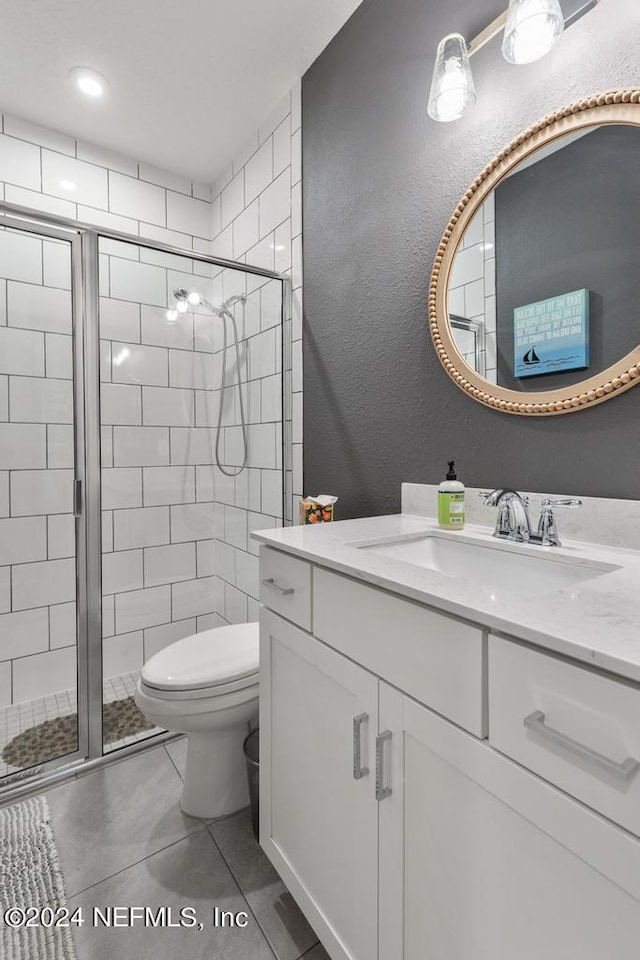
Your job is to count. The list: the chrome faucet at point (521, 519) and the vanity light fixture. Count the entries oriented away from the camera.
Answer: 0

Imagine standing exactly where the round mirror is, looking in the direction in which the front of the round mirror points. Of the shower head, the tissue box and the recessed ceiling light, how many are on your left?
0

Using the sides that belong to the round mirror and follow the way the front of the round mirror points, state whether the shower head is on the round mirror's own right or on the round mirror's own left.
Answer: on the round mirror's own right

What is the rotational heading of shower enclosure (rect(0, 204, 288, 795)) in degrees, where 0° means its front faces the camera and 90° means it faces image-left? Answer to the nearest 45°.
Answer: approximately 315°

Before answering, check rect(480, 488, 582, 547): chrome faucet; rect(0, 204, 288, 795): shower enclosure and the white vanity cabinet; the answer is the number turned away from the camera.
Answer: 0

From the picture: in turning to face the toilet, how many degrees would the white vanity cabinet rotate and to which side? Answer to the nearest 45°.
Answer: approximately 90° to its right

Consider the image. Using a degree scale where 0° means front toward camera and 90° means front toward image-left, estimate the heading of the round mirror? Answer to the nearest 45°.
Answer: approximately 45°

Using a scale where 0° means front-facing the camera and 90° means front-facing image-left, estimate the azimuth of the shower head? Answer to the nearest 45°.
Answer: approximately 45°

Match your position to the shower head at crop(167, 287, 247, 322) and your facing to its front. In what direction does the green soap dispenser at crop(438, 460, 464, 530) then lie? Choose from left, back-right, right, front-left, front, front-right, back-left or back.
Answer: left

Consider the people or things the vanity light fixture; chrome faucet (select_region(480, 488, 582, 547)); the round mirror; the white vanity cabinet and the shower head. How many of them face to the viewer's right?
0

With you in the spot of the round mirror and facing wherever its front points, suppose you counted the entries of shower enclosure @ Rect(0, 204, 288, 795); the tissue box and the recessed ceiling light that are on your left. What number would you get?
0

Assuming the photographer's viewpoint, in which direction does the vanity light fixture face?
facing the viewer and to the left of the viewer

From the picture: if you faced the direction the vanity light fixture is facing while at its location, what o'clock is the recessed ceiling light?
The recessed ceiling light is roughly at 2 o'clock from the vanity light fixture.

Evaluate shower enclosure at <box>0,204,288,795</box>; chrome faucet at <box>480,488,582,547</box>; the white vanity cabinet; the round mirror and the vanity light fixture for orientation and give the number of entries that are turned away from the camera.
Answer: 0
